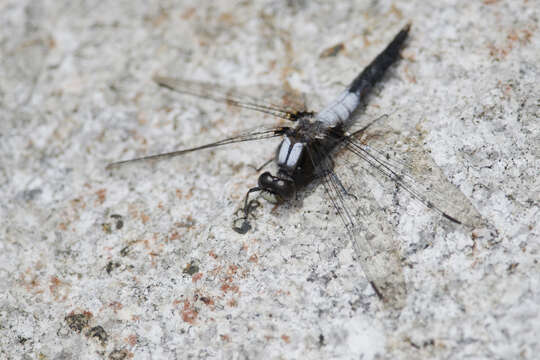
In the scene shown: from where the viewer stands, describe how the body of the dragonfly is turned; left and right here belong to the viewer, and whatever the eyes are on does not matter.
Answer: facing the viewer and to the left of the viewer
